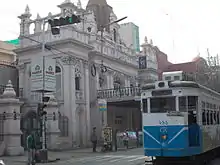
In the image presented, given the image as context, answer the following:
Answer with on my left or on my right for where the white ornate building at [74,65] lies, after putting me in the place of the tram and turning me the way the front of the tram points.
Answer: on my right

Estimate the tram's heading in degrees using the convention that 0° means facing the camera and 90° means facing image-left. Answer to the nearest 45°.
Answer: approximately 45°
